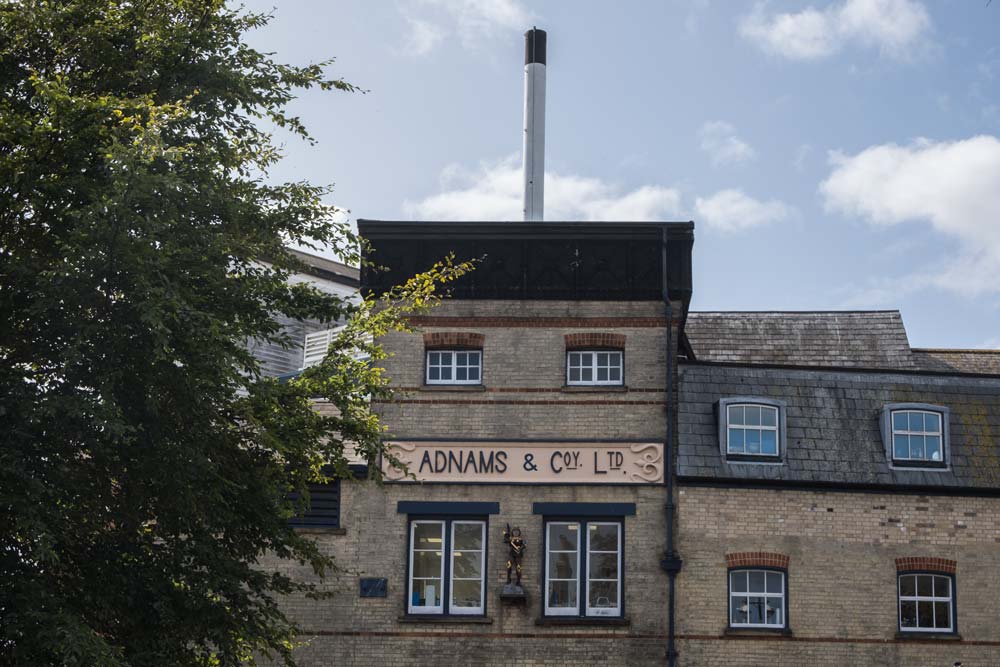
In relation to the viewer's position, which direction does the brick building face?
facing the viewer

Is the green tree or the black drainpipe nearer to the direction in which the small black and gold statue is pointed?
the green tree

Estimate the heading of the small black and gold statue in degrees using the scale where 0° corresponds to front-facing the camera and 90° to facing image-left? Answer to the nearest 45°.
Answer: approximately 0°

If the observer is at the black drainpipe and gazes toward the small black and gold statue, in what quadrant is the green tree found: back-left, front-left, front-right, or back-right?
front-left

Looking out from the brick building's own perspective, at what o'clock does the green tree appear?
The green tree is roughly at 1 o'clock from the brick building.

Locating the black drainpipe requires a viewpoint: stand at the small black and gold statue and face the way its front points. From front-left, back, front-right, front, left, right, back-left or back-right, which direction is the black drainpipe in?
left

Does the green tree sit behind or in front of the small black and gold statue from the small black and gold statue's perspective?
in front
